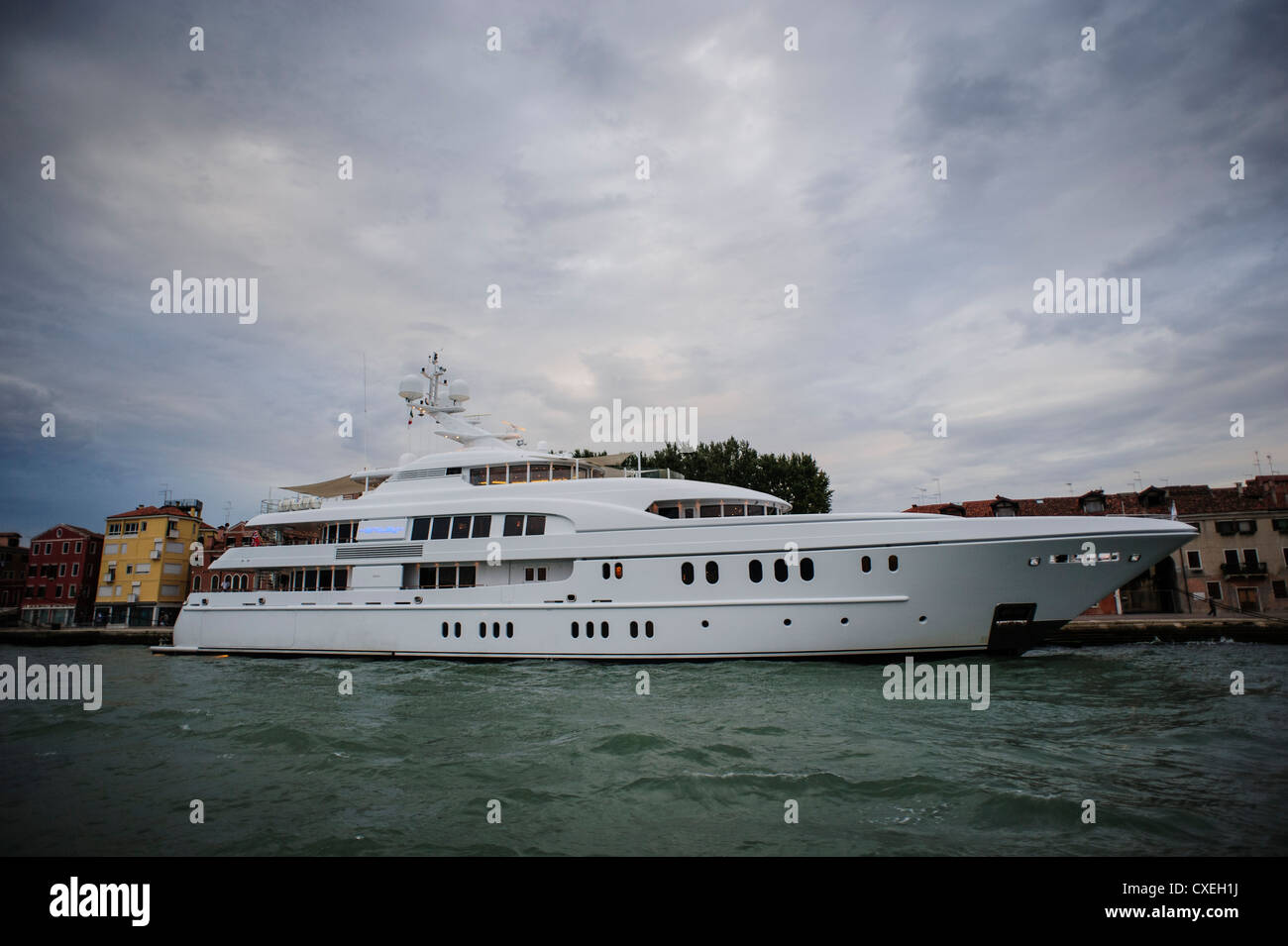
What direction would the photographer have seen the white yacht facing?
facing to the right of the viewer

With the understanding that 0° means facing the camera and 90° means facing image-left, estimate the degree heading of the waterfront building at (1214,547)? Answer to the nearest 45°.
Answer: approximately 0°

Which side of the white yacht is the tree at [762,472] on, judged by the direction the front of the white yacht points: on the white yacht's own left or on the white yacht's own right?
on the white yacht's own left

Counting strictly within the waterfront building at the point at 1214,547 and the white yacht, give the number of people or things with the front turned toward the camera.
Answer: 1
